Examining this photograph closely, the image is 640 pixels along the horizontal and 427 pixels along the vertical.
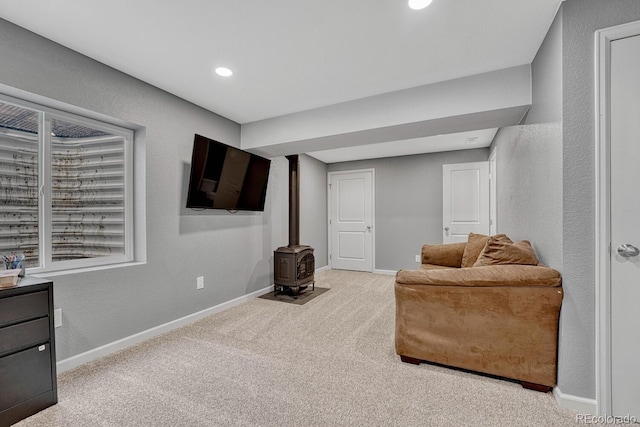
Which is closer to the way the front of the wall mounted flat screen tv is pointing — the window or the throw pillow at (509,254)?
the throw pillow

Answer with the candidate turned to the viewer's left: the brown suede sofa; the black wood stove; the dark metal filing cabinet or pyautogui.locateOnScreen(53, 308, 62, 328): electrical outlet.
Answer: the brown suede sofa

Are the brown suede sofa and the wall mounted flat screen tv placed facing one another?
yes

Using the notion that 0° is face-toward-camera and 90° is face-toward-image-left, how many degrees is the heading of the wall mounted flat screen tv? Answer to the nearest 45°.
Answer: approximately 315°

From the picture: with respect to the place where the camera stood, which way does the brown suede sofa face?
facing to the left of the viewer

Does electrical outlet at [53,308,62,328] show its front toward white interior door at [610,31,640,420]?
yes

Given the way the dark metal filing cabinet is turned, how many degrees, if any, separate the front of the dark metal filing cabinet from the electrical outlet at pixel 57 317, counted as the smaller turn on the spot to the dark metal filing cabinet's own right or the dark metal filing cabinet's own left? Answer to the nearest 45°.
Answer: approximately 135° to the dark metal filing cabinet's own left
